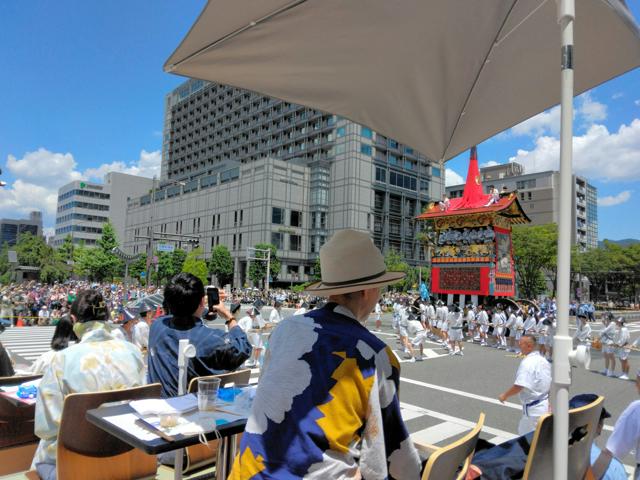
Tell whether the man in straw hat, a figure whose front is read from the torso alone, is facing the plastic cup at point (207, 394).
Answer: no

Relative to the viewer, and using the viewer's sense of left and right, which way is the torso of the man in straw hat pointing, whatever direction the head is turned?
facing away from the viewer and to the right of the viewer

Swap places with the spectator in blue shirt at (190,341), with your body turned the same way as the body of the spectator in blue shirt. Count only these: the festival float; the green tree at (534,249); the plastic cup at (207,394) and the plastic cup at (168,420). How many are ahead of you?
2

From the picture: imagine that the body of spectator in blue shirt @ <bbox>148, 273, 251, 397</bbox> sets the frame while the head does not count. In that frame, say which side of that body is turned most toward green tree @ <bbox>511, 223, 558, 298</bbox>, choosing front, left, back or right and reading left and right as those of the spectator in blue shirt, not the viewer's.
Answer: front

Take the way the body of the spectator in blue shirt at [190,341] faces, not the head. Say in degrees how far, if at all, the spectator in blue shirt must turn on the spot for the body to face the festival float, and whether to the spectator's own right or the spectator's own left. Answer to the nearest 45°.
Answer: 0° — they already face it

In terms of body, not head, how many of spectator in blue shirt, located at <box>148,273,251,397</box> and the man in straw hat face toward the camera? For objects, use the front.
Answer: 0

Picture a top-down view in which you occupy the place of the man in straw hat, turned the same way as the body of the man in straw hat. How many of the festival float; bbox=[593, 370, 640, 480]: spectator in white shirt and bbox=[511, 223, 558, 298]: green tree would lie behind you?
0

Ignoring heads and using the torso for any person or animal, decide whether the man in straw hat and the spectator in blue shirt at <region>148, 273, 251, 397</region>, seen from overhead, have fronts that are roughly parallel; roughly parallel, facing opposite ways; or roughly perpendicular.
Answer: roughly parallel

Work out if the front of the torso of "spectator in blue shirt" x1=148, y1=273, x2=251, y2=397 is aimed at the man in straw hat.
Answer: no

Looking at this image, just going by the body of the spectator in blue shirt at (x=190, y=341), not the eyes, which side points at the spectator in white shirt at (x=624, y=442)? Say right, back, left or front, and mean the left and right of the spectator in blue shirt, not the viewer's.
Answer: right

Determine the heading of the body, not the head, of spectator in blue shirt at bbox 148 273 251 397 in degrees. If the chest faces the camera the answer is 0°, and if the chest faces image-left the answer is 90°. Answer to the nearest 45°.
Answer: approximately 225°
